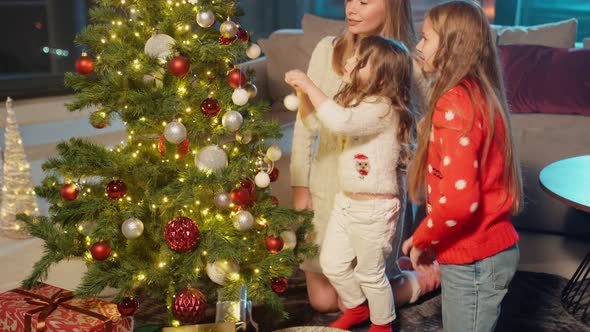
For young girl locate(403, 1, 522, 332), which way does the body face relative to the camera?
to the viewer's left

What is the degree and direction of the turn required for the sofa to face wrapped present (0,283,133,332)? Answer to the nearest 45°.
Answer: approximately 45° to its right

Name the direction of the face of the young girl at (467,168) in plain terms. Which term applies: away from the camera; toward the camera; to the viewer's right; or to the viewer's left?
to the viewer's left

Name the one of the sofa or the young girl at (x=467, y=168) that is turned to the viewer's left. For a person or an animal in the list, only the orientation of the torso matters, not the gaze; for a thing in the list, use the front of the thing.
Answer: the young girl

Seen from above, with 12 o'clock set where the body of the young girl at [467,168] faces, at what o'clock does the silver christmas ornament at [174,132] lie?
The silver christmas ornament is roughly at 12 o'clock from the young girl.

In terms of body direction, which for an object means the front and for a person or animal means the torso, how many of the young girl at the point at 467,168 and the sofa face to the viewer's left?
1

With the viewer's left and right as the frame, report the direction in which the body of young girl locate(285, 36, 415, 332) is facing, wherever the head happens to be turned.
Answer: facing to the left of the viewer

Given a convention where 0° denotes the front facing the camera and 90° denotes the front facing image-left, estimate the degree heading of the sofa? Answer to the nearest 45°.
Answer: approximately 0°

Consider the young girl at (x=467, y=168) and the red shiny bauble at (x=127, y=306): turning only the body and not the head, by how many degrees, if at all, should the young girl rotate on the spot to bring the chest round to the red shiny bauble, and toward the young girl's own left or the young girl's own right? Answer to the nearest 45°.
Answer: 0° — they already face it
